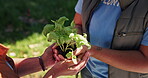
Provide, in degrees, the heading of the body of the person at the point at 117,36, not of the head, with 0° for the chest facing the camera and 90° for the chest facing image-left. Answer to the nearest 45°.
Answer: approximately 45°
